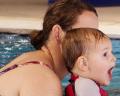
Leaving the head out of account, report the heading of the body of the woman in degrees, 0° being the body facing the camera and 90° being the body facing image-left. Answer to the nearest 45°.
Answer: approximately 270°
